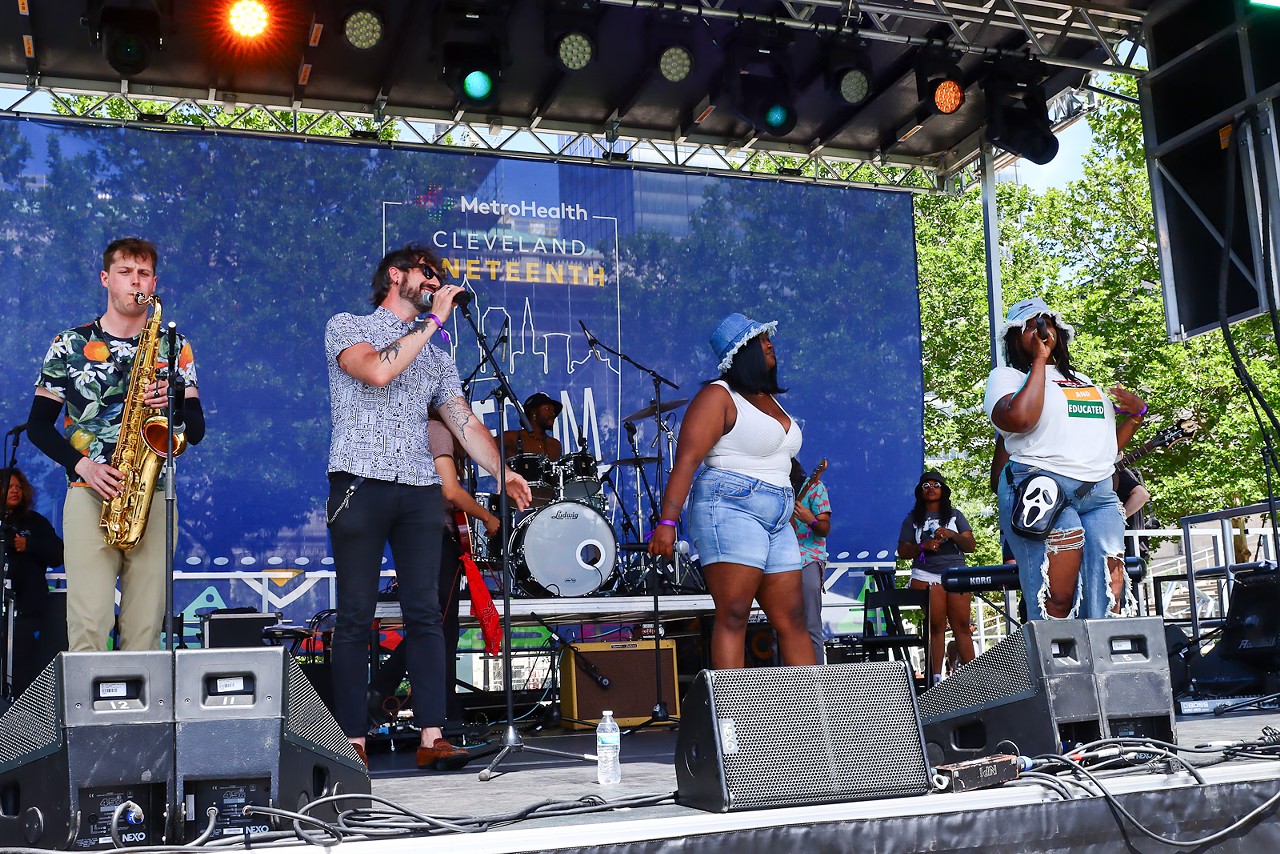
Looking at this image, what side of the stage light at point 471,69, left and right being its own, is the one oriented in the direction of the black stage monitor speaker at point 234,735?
front

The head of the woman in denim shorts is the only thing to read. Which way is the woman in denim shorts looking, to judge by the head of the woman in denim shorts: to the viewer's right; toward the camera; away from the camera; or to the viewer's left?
to the viewer's right

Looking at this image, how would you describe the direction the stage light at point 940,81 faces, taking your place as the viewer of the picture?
facing the viewer and to the right of the viewer

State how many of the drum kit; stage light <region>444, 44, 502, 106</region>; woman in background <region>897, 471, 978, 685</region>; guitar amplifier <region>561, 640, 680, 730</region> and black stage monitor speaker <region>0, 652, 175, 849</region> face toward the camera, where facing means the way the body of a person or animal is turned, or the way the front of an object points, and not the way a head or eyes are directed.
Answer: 4

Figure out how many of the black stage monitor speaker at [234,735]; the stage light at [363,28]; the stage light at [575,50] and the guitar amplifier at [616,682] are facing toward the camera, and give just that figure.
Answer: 3

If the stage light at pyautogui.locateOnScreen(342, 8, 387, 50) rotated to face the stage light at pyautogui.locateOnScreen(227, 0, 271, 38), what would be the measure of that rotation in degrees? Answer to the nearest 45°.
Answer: approximately 90° to its right

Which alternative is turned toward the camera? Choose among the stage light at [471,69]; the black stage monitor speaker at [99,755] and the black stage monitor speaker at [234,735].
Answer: the stage light

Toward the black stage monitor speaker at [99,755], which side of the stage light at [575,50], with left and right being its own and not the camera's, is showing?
front

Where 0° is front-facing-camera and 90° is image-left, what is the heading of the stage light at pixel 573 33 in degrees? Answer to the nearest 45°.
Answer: approximately 0°

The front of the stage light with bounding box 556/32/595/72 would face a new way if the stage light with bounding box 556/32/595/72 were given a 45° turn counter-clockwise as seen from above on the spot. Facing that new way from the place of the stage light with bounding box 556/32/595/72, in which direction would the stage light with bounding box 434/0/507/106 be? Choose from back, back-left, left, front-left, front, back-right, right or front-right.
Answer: back-right
